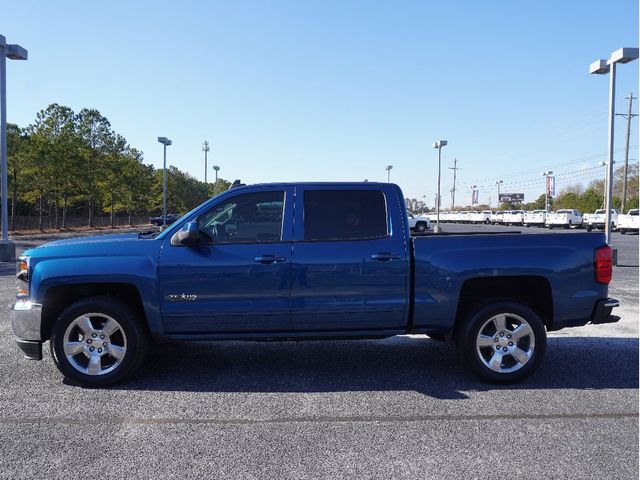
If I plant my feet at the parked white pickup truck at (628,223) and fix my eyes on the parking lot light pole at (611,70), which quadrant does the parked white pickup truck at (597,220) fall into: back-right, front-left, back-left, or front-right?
back-right

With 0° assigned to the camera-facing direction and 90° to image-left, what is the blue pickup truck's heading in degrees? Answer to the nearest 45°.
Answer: approximately 90°

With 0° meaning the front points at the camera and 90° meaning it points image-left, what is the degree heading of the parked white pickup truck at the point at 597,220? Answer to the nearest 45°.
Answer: approximately 45°

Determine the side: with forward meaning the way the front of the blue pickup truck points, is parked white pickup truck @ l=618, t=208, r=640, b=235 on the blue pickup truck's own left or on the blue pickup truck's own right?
on the blue pickup truck's own right

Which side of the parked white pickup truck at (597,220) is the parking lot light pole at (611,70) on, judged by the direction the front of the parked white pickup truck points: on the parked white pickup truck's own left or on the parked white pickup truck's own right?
on the parked white pickup truck's own left

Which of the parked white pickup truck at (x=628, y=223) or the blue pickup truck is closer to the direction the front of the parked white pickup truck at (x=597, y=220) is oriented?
the blue pickup truck

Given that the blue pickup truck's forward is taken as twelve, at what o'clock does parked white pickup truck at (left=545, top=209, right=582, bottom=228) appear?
The parked white pickup truck is roughly at 4 o'clock from the blue pickup truck.
